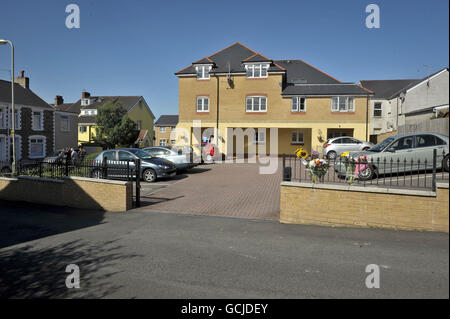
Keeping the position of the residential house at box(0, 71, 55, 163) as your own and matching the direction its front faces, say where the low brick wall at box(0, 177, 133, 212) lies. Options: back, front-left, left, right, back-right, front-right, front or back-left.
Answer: front-right

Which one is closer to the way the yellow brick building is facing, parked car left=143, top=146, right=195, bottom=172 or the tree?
the parked car

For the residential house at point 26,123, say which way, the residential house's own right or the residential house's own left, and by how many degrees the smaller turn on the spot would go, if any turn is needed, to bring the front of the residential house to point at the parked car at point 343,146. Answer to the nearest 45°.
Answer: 0° — it already faces it

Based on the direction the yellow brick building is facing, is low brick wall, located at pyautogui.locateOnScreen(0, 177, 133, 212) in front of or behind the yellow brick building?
in front

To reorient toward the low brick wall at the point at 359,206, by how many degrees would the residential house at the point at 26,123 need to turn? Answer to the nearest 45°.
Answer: approximately 45° to its right

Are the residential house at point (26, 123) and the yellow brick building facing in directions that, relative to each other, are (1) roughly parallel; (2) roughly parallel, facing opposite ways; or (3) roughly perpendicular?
roughly perpendicular

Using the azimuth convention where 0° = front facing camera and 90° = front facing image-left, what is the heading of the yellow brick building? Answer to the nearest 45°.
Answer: approximately 0°

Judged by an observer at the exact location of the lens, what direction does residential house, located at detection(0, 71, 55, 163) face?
facing the viewer and to the right of the viewer

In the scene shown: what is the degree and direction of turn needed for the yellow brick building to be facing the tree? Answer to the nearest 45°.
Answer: approximately 135° to its right

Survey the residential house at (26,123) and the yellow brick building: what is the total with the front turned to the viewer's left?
0

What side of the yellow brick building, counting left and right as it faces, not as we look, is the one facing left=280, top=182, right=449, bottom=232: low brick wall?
front

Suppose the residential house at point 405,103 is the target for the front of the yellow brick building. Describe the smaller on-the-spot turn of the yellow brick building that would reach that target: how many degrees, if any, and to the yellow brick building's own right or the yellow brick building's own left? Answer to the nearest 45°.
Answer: approximately 135° to the yellow brick building's own left
